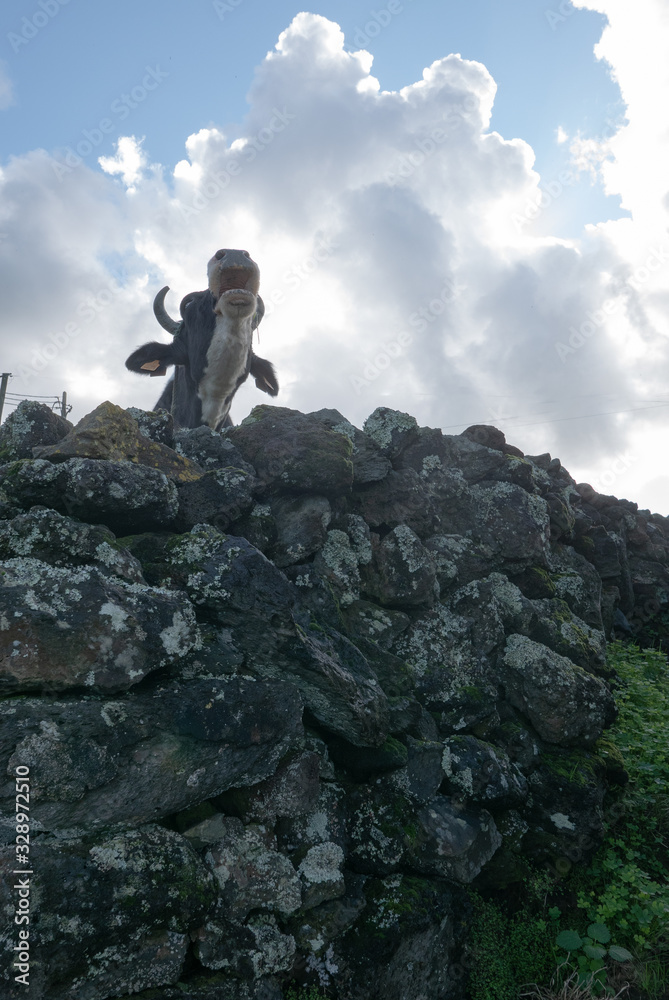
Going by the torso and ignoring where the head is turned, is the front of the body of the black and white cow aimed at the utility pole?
no

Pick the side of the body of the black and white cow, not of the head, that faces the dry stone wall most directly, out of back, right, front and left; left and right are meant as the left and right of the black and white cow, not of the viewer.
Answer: front

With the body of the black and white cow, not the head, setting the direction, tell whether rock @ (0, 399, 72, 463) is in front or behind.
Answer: in front

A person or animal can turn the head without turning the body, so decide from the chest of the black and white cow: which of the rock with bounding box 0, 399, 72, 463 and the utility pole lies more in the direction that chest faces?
the rock

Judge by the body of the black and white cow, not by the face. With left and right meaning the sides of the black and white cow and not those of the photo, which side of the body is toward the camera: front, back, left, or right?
front
